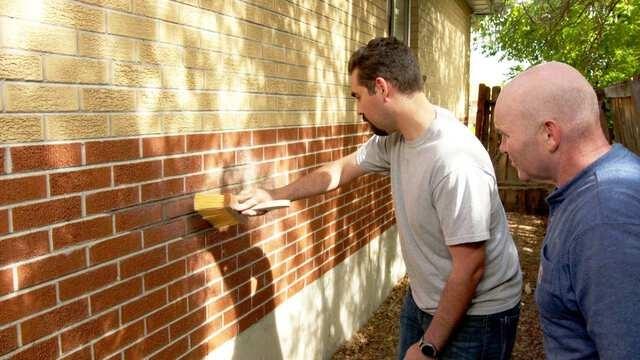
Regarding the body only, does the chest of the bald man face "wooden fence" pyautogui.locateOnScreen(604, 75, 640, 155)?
no

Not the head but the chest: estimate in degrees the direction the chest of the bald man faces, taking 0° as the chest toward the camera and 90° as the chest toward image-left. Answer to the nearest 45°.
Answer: approximately 90°

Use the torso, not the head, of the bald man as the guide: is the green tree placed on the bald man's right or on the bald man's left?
on the bald man's right

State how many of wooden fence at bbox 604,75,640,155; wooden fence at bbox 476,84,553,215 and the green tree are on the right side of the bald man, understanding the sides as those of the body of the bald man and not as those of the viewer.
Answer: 3

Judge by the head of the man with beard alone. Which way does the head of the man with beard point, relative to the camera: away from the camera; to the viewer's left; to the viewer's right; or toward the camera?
to the viewer's left

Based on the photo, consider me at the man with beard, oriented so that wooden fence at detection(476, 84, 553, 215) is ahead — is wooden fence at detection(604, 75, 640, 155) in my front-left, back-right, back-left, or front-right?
front-right

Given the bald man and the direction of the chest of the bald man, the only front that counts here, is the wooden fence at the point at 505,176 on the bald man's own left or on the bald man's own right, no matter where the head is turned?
on the bald man's own right

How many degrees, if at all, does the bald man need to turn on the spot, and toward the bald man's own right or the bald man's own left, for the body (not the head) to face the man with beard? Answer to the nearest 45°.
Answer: approximately 45° to the bald man's own right
